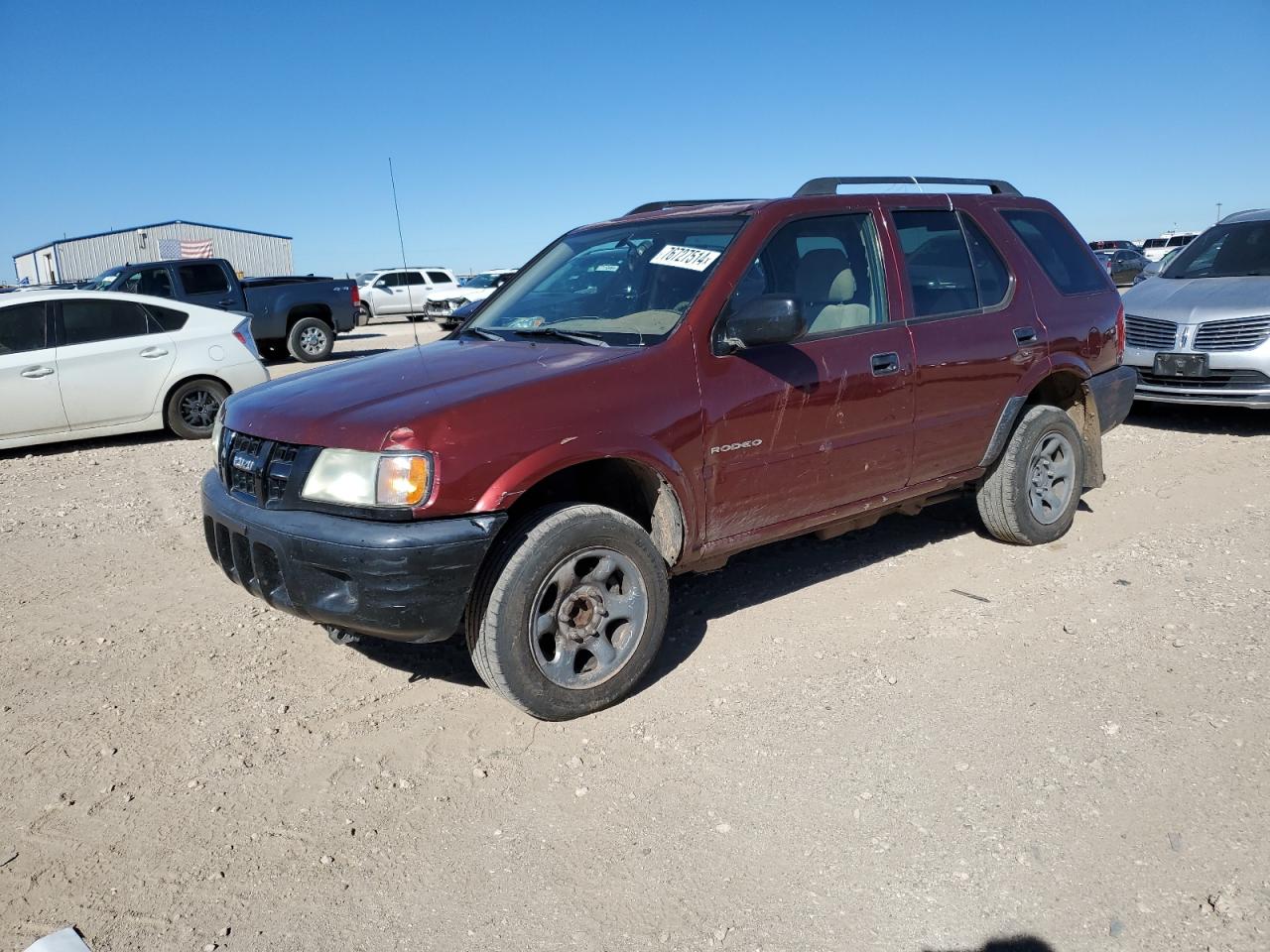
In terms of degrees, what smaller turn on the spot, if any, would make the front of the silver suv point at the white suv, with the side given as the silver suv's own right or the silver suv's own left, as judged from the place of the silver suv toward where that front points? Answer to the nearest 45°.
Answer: approximately 90° to the silver suv's own right

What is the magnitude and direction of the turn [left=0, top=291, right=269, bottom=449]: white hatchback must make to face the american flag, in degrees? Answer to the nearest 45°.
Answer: approximately 90° to its right

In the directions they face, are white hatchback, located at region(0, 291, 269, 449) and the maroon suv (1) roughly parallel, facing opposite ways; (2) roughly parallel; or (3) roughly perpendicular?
roughly parallel

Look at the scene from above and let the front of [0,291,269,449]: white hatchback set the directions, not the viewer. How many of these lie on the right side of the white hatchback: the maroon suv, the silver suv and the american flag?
1

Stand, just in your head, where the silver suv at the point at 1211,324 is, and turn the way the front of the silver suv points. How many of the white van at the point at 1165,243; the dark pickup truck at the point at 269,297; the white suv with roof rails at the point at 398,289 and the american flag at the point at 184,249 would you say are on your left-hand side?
0

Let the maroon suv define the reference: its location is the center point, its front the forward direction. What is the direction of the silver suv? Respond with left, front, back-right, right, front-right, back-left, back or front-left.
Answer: back

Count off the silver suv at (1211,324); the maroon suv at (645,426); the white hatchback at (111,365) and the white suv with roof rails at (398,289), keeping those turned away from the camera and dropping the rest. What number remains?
0

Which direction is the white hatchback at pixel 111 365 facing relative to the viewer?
to the viewer's left

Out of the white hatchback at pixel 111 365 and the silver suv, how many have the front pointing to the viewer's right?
0

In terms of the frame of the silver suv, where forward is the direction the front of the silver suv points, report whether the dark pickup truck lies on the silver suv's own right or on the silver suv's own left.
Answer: on the silver suv's own right

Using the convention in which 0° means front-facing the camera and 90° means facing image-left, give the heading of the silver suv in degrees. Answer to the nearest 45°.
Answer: approximately 45°

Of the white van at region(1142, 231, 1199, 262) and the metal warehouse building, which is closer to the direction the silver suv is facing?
the metal warehouse building

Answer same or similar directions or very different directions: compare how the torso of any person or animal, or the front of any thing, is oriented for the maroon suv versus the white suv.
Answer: same or similar directions

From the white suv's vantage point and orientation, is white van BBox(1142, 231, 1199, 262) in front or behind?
behind

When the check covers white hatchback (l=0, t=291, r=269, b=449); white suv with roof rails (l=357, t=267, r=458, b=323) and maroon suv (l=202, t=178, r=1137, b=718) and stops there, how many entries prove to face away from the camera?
0

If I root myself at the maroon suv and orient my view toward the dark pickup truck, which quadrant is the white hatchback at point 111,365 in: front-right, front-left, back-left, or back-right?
front-left

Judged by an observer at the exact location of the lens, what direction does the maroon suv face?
facing the viewer and to the left of the viewer

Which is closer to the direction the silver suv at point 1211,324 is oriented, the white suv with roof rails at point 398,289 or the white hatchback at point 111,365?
the white hatchback
